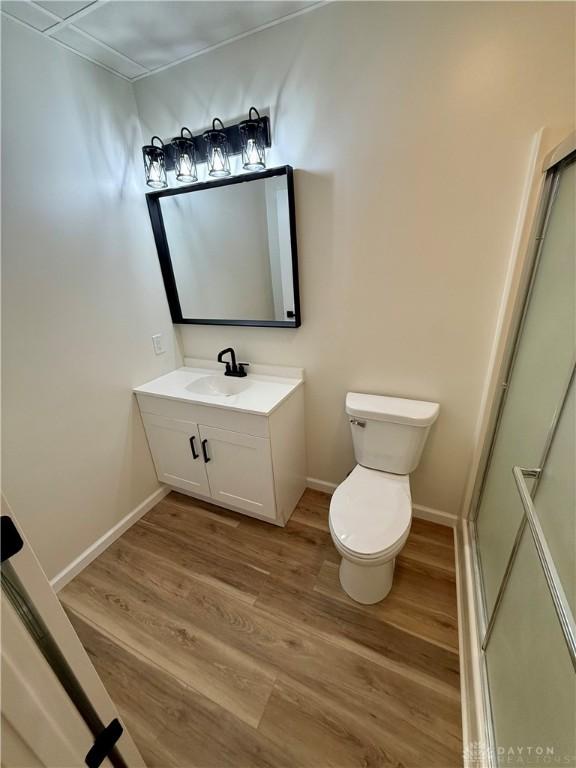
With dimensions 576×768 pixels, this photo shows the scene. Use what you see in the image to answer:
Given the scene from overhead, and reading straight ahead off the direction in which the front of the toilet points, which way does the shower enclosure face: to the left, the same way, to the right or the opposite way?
to the right

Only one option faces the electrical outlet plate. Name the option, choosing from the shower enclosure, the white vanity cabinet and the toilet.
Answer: the shower enclosure

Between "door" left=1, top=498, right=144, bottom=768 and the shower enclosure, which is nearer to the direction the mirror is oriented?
the door

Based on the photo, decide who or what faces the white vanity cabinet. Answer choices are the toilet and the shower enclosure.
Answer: the shower enclosure

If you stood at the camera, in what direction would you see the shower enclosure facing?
facing to the left of the viewer

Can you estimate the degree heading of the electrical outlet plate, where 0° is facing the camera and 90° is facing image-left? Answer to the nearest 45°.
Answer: approximately 315°

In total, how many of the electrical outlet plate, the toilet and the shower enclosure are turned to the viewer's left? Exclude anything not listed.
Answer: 1

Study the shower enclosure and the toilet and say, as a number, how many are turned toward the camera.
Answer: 1

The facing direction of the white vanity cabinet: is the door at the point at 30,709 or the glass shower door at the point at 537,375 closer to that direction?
the door

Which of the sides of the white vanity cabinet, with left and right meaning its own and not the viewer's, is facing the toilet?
left

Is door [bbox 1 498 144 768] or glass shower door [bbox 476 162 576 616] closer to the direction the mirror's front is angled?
the door
